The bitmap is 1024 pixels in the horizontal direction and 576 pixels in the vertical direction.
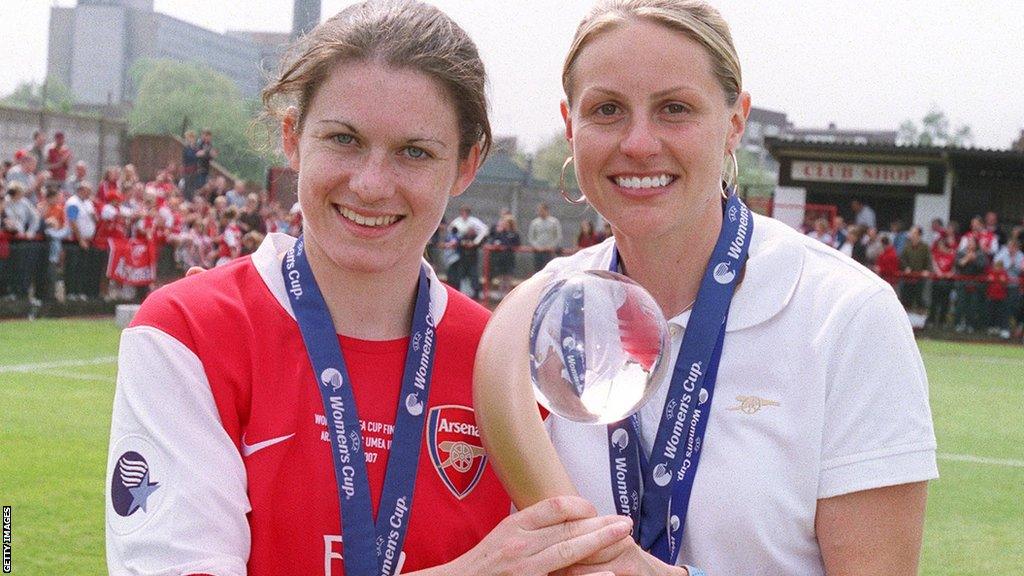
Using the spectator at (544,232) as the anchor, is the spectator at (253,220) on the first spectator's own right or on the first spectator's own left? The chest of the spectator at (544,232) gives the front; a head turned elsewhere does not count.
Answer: on the first spectator's own right

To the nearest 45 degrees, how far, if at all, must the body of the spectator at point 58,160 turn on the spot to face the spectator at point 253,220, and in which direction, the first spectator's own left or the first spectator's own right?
approximately 45° to the first spectator's own left

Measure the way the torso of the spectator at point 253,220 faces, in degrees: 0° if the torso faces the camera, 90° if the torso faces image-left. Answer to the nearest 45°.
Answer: approximately 0°

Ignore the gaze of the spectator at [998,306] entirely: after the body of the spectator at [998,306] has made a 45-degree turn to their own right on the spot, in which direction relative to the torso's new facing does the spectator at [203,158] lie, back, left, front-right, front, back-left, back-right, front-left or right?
front-right

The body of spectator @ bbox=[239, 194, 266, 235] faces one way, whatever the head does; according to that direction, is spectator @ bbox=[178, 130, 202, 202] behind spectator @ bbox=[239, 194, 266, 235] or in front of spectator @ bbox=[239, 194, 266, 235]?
behind
